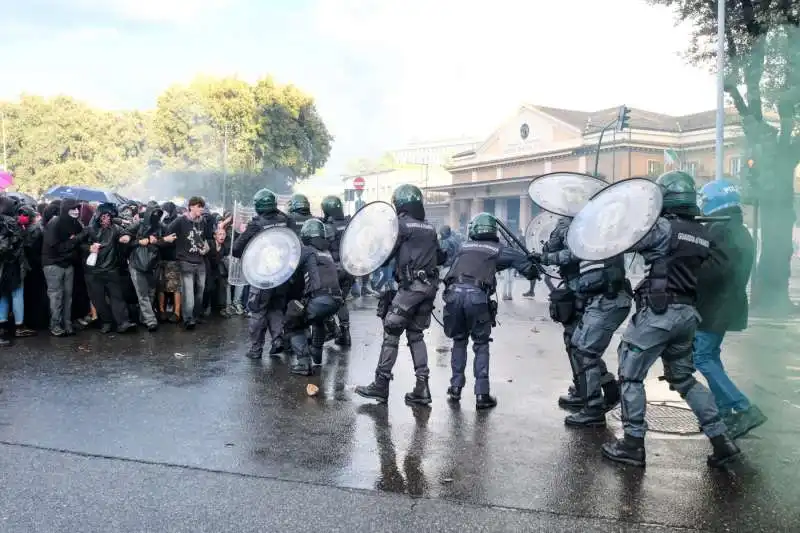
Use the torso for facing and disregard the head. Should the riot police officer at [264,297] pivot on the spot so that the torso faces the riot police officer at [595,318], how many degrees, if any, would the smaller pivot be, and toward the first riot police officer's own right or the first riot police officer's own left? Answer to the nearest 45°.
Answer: approximately 180°

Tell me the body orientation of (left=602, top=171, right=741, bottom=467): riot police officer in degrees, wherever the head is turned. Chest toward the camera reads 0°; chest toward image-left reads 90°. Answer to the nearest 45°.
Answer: approximately 135°

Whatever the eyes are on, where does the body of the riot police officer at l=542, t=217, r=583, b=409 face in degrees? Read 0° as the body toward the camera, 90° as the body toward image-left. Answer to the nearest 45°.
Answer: approximately 90°

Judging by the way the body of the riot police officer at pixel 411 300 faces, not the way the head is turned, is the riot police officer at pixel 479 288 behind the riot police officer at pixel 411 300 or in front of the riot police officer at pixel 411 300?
behind

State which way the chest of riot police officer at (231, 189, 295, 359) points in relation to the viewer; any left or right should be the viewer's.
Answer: facing away from the viewer and to the left of the viewer

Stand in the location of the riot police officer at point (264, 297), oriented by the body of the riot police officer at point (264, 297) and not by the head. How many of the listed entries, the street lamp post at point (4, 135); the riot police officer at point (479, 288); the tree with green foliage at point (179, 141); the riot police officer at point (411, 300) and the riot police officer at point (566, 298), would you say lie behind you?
3

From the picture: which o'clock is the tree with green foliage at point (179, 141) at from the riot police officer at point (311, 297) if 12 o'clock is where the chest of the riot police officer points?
The tree with green foliage is roughly at 1 o'clock from the riot police officer.

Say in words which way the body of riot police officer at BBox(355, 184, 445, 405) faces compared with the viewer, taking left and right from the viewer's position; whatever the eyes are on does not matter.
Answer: facing away from the viewer and to the left of the viewer

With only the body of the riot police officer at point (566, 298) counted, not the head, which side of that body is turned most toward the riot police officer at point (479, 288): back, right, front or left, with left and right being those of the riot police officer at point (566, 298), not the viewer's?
front

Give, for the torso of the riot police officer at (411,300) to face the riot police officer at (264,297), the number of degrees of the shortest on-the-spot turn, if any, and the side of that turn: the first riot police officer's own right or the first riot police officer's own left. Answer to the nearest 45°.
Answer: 0° — they already face them

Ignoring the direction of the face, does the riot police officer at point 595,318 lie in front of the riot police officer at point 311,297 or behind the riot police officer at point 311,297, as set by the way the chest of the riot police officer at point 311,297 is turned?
behind

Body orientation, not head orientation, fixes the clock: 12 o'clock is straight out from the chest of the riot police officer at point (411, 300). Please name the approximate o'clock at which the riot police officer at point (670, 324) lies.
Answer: the riot police officer at point (670, 324) is roughly at 6 o'clock from the riot police officer at point (411, 300).

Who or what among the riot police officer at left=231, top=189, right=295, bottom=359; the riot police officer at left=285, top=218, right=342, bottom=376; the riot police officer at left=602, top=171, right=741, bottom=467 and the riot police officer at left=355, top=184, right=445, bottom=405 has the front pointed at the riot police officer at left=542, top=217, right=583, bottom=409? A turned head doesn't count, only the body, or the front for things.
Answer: the riot police officer at left=602, top=171, right=741, bottom=467

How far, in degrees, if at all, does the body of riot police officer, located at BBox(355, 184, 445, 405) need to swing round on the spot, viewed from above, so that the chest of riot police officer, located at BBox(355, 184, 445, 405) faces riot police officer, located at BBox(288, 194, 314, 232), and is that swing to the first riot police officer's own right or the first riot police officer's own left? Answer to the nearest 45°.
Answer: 0° — they already face them

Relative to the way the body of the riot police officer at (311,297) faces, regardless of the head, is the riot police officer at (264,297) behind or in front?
in front

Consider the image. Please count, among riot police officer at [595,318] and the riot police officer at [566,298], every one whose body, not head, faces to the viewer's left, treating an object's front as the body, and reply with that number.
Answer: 2

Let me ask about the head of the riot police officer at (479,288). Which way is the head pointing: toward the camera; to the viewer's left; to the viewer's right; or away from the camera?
away from the camera

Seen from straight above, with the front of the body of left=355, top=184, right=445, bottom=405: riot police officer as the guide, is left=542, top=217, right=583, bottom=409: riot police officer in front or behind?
behind
